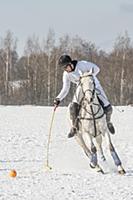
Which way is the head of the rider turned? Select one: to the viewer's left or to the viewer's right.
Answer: to the viewer's left

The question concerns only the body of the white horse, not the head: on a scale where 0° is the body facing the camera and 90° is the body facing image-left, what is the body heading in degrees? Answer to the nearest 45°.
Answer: approximately 0°
